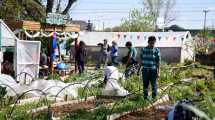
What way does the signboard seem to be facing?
toward the camera

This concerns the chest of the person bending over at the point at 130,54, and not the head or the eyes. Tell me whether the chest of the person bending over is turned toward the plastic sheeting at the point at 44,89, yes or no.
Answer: no

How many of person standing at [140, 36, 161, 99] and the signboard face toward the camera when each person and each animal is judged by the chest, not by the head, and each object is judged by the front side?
2

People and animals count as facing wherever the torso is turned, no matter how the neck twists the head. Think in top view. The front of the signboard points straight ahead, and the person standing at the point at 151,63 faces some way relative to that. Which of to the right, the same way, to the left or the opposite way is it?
the same way

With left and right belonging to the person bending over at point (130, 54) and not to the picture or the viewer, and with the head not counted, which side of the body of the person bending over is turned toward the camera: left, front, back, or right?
left

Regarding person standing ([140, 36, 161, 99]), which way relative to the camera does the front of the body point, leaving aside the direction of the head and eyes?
toward the camera

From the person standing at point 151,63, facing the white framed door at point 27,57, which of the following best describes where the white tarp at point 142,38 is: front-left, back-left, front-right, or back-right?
front-right

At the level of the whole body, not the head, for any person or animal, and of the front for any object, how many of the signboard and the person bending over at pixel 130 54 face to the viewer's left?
1

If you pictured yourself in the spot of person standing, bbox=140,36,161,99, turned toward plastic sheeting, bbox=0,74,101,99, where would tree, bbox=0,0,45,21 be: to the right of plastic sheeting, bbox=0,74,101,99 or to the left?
right

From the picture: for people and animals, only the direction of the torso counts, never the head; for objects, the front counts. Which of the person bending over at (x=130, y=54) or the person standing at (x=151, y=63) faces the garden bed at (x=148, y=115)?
the person standing at (x=151, y=63)

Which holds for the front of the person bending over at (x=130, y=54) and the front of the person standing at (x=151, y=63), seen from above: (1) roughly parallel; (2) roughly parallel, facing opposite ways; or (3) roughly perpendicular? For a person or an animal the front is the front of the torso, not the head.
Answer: roughly perpendicular

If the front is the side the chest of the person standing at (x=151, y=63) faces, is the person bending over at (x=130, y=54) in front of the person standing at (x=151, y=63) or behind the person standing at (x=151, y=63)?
behind

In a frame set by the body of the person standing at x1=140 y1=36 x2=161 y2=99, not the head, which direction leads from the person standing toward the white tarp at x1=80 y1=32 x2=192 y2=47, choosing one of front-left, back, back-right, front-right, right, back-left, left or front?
back
